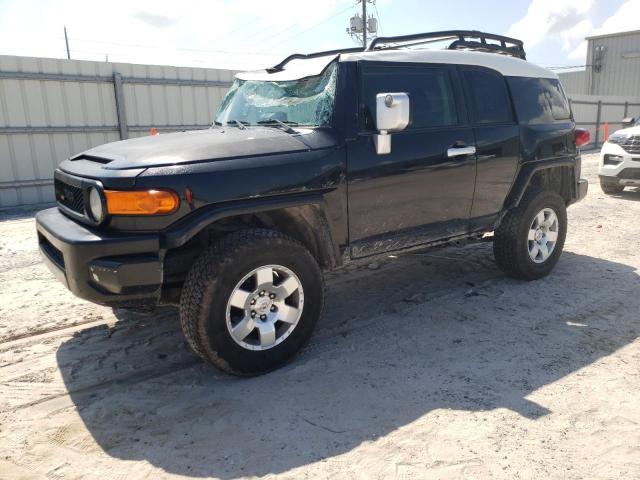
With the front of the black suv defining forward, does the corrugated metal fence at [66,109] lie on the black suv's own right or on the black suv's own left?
on the black suv's own right

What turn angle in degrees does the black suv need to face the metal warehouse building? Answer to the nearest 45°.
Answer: approximately 180°

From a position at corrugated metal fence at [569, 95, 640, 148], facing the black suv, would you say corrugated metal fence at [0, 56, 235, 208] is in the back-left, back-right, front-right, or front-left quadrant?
front-right

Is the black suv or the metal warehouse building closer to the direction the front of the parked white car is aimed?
the black suv

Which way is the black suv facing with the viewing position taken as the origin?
facing the viewer and to the left of the viewer

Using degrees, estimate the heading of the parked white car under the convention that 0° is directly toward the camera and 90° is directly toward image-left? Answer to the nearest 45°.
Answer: approximately 45°

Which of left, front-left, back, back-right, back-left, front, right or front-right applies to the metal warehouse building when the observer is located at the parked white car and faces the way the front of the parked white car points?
back-right

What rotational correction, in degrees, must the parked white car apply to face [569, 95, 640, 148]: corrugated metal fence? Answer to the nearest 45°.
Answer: approximately 135° to its right

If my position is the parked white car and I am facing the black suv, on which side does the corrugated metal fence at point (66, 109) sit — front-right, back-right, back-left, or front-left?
front-right

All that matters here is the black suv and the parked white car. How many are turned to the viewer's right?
0

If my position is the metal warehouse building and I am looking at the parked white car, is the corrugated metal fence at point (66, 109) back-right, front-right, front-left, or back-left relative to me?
front-right

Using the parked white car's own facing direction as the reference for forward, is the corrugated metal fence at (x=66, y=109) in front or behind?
in front

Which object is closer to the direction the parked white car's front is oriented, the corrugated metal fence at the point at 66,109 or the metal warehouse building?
the corrugated metal fence
